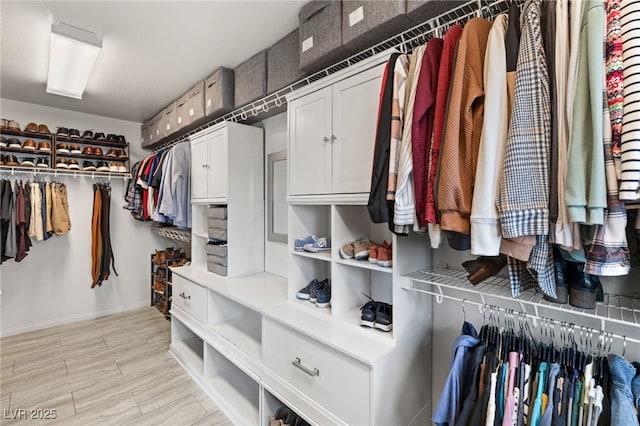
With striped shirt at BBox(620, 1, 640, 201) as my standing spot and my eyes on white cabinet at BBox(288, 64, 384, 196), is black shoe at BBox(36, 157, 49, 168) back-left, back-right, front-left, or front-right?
front-left

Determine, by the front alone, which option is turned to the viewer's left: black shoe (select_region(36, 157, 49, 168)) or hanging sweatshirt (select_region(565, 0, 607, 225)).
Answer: the hanging sweatshirt

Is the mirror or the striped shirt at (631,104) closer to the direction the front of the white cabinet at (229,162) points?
the striped shirt

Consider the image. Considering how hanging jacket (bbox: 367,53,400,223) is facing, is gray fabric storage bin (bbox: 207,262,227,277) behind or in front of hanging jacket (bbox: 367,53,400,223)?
in front

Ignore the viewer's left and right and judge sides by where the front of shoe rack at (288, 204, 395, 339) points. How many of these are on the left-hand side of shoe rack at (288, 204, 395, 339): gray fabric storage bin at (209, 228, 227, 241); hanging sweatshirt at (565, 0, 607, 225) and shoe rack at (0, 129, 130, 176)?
1

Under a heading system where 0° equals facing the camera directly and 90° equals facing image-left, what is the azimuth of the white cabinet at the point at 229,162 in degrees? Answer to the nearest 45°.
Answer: approximately 45°

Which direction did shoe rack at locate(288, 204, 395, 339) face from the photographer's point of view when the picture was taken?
facing the viewer and to the left of the viewer

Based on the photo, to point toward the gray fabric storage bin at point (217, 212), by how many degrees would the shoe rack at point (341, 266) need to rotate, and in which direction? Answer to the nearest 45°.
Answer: approximately 90° to its right

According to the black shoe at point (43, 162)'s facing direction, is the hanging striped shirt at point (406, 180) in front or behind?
in front

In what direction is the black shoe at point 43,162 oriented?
toward the camera

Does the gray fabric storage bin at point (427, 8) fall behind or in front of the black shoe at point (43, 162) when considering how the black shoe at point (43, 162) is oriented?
in front
